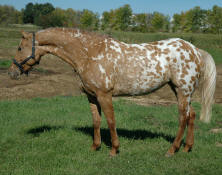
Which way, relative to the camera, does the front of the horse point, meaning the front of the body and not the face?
to the viewer's left
